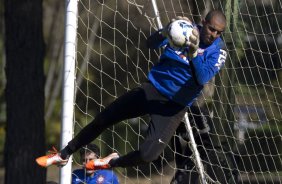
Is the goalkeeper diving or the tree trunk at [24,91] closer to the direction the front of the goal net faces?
the goalkeeper diving
